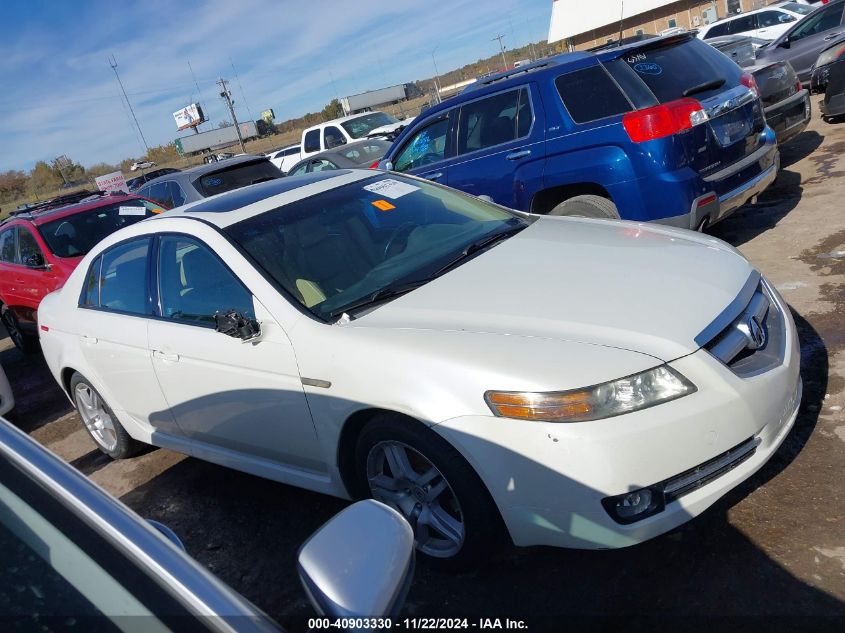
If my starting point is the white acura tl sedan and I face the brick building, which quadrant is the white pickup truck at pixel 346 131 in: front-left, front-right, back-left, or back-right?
front-left

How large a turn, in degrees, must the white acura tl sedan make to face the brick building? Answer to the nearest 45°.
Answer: approximately 90° to its left

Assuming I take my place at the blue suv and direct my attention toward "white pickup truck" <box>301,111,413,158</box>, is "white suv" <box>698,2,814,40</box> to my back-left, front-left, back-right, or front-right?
front-right

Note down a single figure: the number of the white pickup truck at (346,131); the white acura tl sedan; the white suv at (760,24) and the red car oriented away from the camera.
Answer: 0

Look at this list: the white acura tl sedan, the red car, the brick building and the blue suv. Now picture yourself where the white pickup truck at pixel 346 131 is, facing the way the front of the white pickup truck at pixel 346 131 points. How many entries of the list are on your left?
1

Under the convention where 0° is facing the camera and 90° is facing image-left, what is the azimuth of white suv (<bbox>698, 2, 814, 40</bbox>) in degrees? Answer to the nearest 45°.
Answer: approximately 315°

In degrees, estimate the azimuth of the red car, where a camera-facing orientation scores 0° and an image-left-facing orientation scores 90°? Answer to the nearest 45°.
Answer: approximately 315°

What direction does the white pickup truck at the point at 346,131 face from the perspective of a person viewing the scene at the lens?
facing the viewer and to the right of the viewer

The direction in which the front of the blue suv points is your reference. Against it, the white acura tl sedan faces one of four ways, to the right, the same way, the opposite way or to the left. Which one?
the opposite way

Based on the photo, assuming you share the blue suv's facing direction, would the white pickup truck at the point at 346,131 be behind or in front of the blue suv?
in front

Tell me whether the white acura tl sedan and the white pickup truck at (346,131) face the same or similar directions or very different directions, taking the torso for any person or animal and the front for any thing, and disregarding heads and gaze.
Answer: same or similar directions

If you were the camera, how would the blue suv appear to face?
facing away from the viewer and to the left of the viewer

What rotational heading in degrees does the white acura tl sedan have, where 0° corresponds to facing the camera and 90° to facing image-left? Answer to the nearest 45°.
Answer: approximately 315°

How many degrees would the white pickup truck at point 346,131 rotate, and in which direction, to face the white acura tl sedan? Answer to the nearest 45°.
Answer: approximately 45° to its right

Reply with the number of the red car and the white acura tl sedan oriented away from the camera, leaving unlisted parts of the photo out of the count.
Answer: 0
